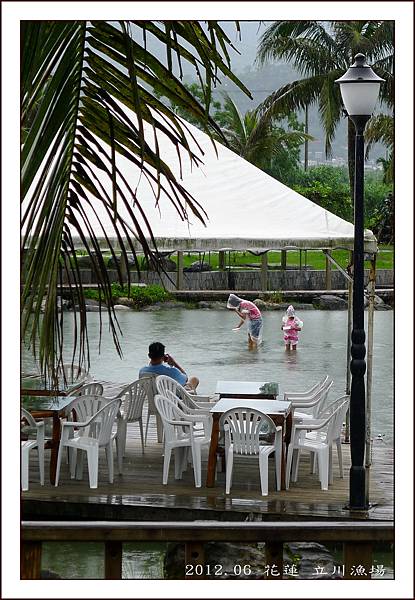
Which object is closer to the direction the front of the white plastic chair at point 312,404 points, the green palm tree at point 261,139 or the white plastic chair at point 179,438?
the white plastic chair

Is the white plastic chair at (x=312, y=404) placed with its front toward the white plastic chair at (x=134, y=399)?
yes

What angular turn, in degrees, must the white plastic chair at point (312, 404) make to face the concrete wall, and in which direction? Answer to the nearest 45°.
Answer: approximately 90° to its right

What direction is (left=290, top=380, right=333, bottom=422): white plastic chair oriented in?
to the viewer's left

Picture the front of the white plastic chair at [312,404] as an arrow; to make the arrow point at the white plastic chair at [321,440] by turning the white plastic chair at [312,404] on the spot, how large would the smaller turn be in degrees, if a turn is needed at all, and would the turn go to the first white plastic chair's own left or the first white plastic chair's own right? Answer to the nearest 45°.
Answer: approximately 90° to the first white plastic chair's own left

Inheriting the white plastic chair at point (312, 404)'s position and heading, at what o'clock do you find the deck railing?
The deck railing is roughly at 9 o'clock from the white plastic chair.

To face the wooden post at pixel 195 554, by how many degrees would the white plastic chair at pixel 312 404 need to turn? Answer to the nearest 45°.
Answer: approximately 90° to its left

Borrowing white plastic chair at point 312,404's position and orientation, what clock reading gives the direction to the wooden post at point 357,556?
The wooden post is roughly at 9 o'clock from the white plastic chair.

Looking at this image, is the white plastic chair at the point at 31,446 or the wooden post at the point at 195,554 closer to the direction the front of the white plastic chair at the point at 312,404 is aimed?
the white plastic chair
